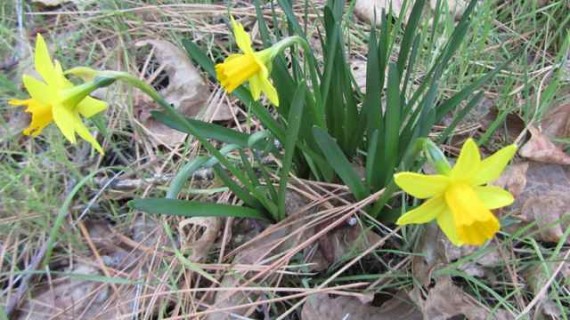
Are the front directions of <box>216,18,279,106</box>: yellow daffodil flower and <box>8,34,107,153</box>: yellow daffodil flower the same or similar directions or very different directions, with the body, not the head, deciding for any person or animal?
same or similar directions

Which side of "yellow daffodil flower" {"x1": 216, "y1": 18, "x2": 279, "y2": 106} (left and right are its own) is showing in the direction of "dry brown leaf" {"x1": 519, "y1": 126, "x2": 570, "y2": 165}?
back

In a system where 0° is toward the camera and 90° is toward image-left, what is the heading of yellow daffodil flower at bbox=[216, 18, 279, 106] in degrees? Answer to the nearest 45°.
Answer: approximately 90°

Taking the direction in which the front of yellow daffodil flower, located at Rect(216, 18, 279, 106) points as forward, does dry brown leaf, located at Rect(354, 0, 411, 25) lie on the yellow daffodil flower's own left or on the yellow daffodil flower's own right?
on the yellow daffodil flower's own right

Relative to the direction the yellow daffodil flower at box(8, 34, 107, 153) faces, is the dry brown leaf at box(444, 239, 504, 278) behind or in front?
behind
